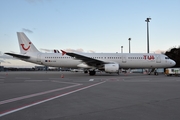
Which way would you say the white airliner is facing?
to the viewer's right
